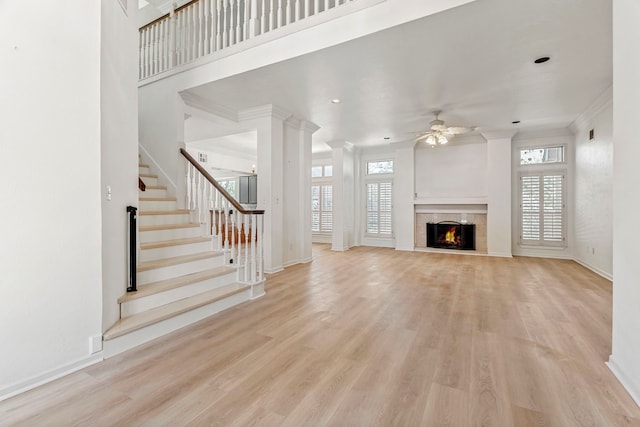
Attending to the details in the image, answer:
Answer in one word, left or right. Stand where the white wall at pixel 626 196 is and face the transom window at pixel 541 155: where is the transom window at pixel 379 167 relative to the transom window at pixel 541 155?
left

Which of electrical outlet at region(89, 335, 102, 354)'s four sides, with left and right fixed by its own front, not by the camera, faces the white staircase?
left

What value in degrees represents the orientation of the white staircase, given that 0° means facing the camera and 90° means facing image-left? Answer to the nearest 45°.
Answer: approximately 315°

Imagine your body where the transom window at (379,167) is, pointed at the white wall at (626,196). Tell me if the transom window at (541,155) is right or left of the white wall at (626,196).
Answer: left

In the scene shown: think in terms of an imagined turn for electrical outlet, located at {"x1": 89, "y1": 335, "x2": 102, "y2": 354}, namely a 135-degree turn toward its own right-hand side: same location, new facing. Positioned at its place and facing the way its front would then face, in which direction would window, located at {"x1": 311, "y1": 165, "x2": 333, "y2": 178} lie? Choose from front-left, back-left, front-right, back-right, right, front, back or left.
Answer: back-right

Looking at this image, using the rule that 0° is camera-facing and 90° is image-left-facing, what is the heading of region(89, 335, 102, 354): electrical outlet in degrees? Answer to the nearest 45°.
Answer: approximately 315°

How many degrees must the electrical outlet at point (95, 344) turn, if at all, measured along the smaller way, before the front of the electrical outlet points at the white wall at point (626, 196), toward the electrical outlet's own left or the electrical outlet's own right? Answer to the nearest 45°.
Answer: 0° — it already faces it
